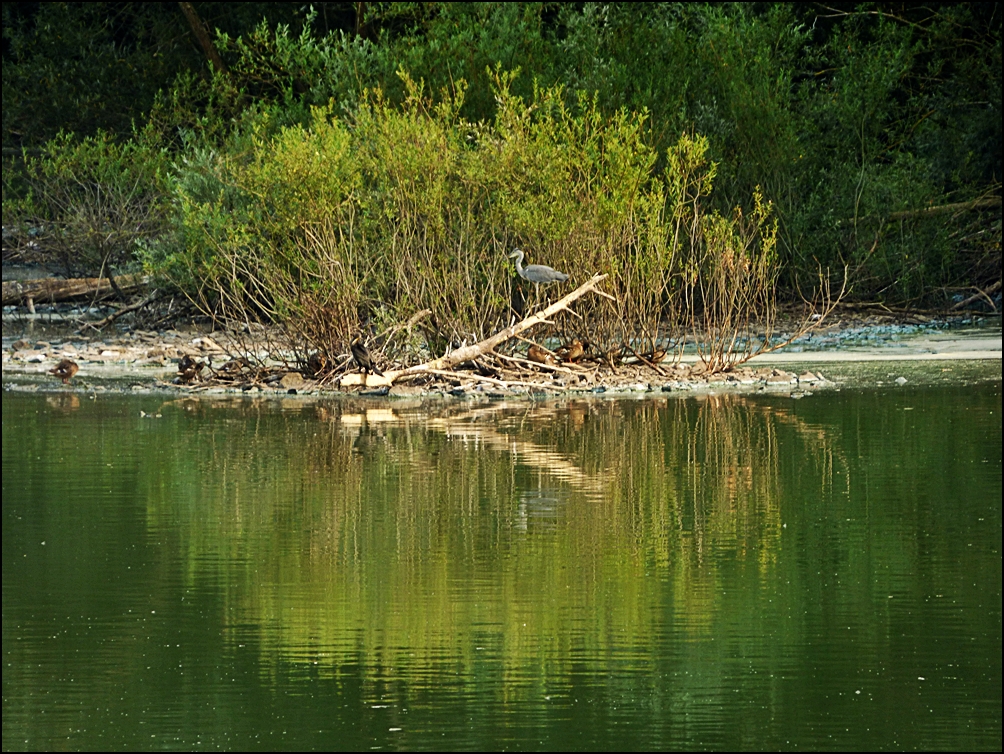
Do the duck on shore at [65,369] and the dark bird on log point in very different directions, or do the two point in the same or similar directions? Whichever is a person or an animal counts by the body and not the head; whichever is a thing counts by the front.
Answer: very different directions

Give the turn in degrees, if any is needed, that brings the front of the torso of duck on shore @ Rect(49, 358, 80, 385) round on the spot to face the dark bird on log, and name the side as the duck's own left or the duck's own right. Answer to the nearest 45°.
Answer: approximately 45° to the duck's own right

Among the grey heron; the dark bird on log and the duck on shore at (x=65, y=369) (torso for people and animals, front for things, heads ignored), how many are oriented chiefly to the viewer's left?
2

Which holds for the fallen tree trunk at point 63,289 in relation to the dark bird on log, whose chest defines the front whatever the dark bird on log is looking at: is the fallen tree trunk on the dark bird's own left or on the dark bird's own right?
on the dark bird's own right

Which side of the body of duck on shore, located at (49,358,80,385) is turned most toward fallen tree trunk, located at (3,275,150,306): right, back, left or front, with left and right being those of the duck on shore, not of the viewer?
left

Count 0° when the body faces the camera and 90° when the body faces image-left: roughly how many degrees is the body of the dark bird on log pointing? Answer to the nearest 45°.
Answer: approximately 90°

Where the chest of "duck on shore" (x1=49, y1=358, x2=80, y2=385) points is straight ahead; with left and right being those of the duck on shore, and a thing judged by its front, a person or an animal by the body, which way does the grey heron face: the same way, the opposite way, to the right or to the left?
the opposite way

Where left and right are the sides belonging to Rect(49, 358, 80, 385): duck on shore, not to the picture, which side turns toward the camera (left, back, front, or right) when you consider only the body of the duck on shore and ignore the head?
right

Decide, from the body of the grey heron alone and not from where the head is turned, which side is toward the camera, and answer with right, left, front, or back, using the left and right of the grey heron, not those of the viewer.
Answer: left
